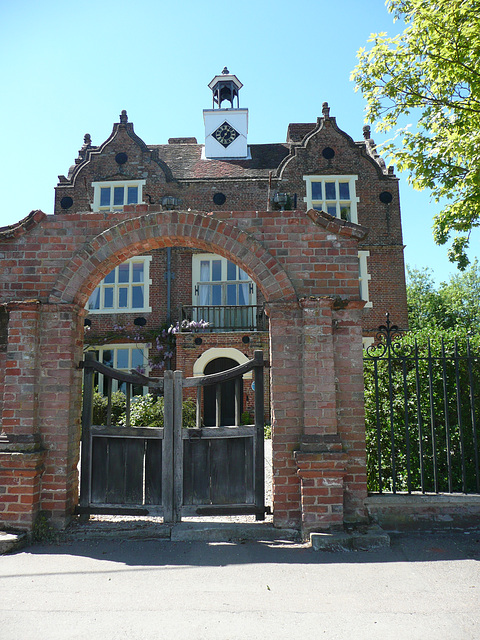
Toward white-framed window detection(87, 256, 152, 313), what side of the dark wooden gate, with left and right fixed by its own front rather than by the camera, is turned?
back

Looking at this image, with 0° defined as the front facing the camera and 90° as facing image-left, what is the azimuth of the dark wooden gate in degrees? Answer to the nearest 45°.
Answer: approximately 0°

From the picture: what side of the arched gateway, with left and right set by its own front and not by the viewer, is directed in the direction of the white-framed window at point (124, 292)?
back

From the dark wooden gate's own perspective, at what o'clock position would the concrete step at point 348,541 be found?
The concrete step is roughly at 10 o'clock from the dark wooden gate.

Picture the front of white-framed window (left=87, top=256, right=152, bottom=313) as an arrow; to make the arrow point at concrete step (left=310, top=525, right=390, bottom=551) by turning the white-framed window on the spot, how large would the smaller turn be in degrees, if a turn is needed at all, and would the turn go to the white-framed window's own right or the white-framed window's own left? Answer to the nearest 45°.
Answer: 0° — it already faces it

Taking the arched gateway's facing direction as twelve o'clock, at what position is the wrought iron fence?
The wrought iron fence is roughly at 8 o'clock from the arched gateway.

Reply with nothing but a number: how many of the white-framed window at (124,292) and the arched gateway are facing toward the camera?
2

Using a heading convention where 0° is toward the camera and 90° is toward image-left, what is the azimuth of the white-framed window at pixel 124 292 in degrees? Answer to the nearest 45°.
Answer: approximately 0°
